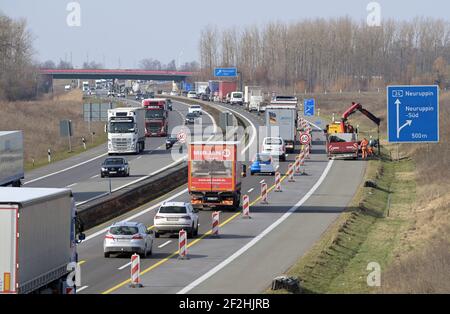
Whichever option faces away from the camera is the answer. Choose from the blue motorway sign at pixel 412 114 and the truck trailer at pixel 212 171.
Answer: the truck trailer

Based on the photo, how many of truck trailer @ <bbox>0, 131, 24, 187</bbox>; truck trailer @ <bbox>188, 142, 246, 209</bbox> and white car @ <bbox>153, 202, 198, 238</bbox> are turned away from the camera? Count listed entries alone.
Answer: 2

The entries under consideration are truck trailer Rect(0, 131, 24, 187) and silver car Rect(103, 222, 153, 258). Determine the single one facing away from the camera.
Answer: the silver car

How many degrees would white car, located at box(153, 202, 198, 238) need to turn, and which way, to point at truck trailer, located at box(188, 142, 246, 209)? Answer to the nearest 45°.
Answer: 0° — it already faces it

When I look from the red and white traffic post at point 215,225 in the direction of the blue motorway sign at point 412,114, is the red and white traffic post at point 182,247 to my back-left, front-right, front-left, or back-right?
back-right

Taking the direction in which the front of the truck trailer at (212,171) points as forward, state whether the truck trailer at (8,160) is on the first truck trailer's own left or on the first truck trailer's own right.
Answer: on the first truck trailer's own left

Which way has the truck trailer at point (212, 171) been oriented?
away from the camera

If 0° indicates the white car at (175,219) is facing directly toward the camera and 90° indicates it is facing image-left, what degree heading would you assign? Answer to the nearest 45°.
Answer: approximately 180°

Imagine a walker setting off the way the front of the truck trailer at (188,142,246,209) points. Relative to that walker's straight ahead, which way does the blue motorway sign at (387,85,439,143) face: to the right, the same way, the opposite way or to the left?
the opposite way

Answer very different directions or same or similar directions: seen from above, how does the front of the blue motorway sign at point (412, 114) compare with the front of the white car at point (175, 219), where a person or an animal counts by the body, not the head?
very different directions

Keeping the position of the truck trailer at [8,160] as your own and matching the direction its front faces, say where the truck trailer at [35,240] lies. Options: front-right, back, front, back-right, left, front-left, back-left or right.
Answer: front-left

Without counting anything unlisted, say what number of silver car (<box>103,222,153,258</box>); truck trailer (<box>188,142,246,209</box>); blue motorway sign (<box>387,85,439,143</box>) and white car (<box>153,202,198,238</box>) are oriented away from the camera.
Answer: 3
